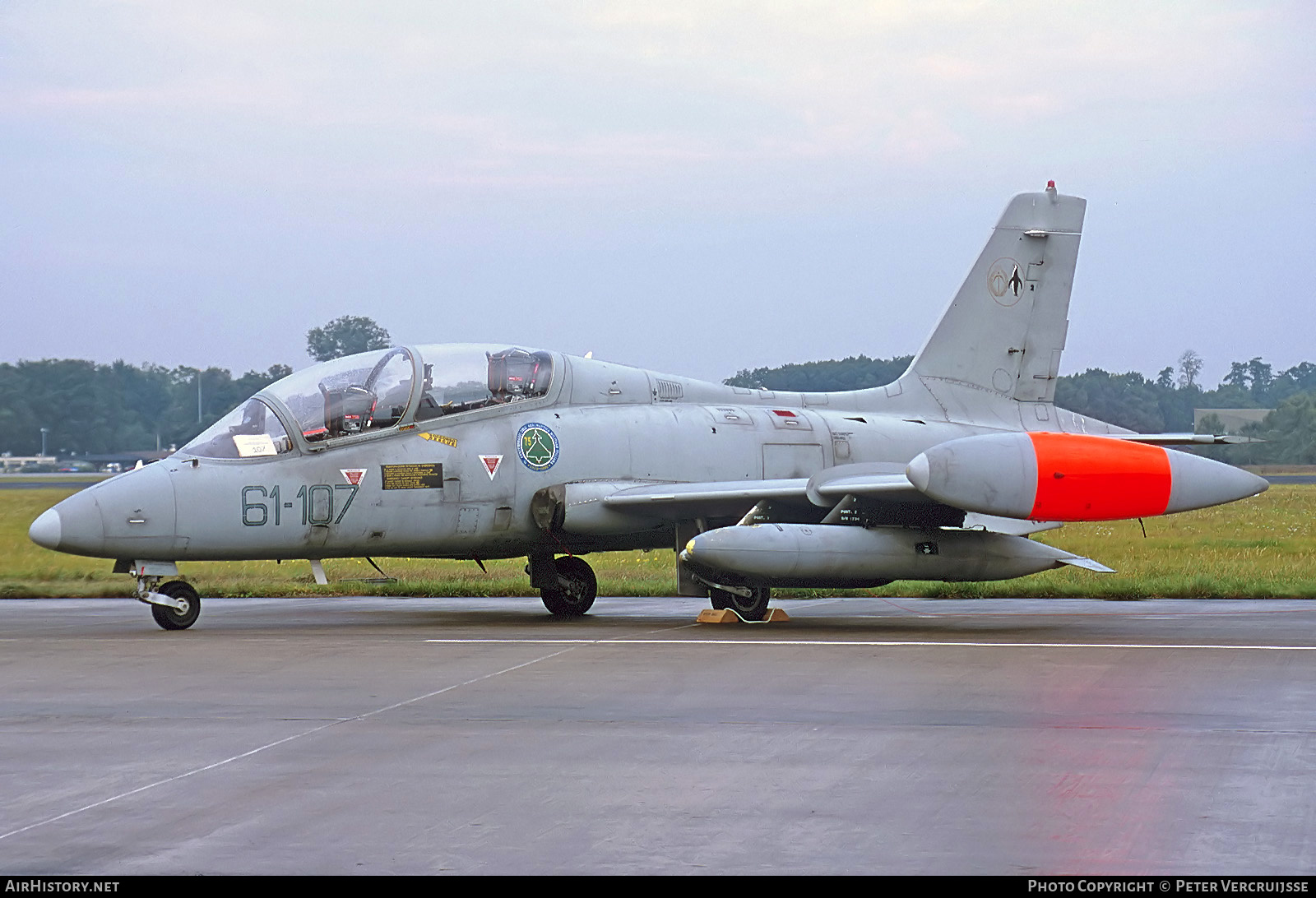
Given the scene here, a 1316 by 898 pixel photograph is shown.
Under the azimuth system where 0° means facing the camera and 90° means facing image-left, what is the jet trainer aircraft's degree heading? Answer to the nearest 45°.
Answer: approximately 45°
